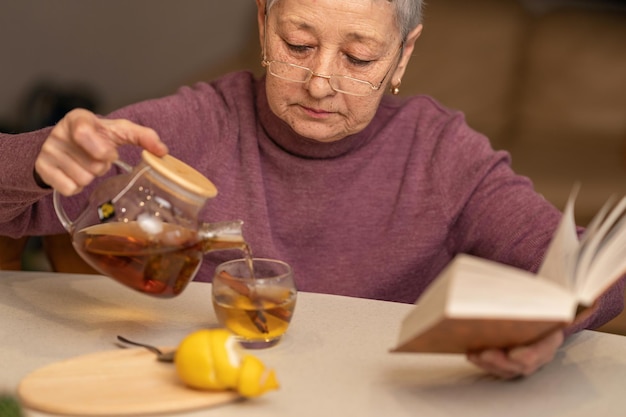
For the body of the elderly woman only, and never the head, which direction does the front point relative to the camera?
toward the camera

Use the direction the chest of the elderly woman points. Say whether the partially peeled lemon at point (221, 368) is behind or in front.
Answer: in front

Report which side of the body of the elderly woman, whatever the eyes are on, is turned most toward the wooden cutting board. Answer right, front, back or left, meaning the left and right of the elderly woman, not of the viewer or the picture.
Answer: front

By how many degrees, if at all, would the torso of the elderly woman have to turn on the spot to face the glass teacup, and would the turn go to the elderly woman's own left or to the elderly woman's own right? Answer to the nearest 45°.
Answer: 0° — they already face it
